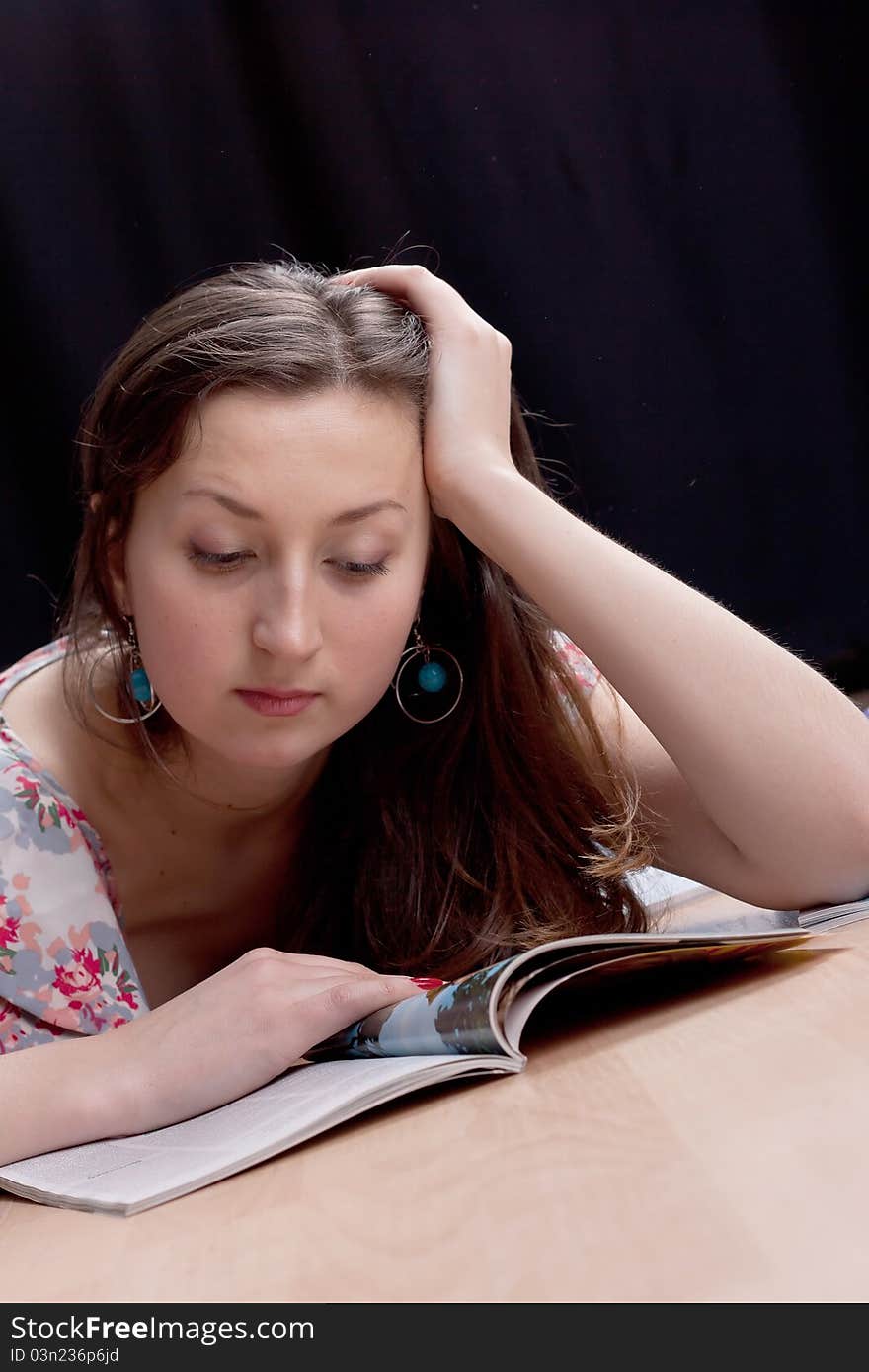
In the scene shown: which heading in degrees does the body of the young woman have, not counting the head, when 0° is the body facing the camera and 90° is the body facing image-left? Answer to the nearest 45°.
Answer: approximately 0°
